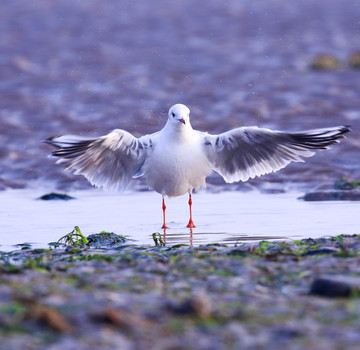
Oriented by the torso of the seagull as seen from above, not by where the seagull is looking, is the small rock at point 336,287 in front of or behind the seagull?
in front

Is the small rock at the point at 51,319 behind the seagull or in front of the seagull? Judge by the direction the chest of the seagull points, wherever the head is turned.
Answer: in front

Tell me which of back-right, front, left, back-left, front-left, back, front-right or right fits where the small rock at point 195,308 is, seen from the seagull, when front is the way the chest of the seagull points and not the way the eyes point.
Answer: front

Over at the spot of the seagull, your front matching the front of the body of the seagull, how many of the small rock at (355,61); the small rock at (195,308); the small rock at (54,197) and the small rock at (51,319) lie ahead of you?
2

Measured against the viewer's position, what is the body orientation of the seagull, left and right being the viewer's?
facing the viewer

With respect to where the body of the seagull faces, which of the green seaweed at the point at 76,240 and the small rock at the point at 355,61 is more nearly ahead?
the green seaweed

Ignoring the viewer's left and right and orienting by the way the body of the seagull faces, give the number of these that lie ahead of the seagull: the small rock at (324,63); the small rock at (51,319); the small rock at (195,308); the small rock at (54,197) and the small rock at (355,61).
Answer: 2

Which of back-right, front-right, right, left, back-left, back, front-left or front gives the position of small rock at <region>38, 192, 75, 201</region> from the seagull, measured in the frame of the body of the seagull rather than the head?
back-right

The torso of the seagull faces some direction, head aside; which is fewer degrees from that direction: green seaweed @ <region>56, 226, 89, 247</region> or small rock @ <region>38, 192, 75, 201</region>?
the green seaweed

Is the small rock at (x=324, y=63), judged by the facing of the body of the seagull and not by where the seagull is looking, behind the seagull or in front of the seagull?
behind

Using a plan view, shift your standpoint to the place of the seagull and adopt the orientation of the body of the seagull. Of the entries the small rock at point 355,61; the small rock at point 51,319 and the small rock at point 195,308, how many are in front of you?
2
